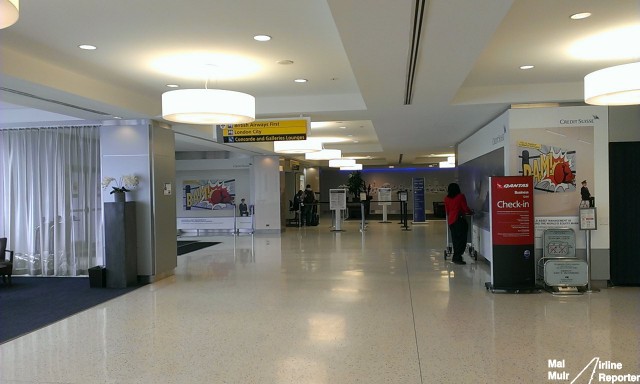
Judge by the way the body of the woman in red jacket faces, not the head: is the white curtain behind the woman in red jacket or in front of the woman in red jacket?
behind

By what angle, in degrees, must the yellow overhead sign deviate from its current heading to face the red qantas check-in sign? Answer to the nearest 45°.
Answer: approximately 45° to its left

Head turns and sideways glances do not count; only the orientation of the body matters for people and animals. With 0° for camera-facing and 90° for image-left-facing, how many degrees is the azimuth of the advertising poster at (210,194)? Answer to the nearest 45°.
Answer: approximately 0°

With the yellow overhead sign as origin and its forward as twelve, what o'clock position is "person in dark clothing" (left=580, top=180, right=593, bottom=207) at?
The person in dark clothing is roughly at 10 o'clock from the yellow overhead sign.

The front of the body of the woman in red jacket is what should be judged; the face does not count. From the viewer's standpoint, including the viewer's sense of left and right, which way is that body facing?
facing away from the viewer and to the right of the viewer
